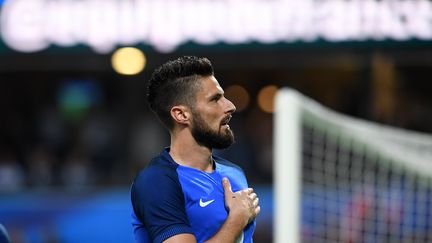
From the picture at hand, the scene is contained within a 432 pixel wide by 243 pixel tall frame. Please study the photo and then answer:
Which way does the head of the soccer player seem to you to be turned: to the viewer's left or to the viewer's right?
to the viewer's right

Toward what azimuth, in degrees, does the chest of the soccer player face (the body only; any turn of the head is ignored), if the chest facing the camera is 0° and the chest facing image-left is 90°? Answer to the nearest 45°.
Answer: approximately 315°

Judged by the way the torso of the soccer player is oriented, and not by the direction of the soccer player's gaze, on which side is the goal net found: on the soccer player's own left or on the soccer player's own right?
on the soccer player's own left
